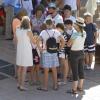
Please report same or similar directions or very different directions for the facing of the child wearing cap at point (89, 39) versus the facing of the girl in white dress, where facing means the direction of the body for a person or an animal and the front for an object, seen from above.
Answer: very different directions

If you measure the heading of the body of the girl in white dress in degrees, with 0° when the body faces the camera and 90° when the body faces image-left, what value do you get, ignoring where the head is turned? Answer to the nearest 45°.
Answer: approximately 225°

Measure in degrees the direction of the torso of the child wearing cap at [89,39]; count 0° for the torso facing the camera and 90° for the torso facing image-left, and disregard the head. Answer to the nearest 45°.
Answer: approximately 45°
